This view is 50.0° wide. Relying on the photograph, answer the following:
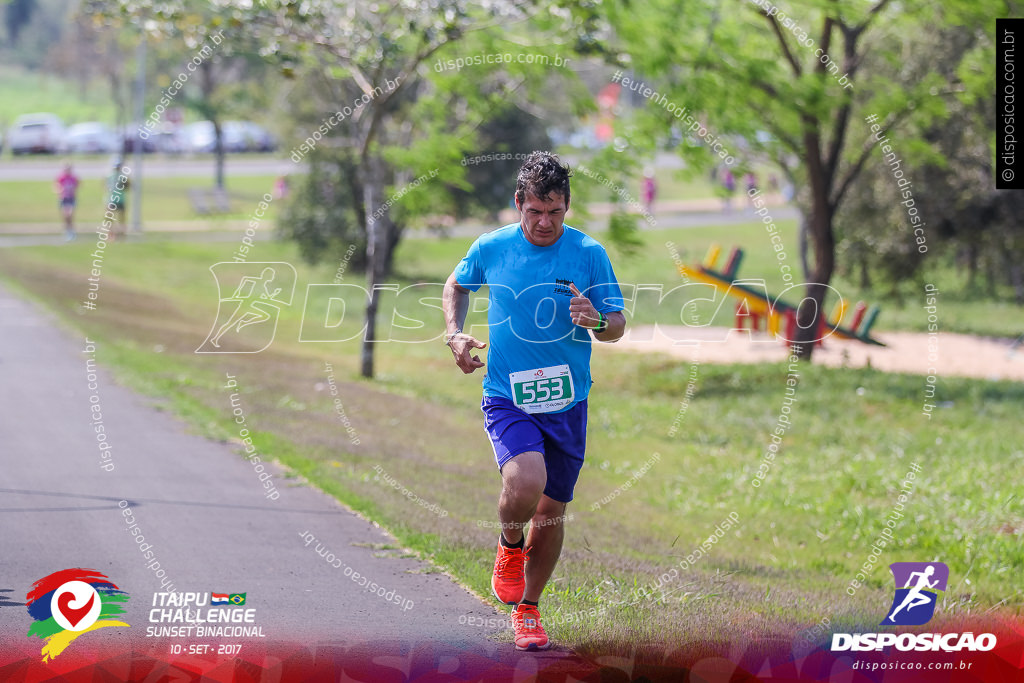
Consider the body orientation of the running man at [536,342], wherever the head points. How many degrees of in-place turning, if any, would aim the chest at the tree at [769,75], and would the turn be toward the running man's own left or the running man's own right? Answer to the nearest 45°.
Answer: approximately 180°

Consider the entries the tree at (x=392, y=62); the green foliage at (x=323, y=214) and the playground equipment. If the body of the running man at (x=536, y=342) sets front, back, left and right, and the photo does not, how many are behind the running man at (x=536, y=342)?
3

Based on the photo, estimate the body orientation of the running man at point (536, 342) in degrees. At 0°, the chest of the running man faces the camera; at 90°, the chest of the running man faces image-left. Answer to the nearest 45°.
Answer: approximately 0°

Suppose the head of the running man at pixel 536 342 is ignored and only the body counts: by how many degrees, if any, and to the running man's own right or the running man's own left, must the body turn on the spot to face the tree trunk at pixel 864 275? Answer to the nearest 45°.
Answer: approximately 180°

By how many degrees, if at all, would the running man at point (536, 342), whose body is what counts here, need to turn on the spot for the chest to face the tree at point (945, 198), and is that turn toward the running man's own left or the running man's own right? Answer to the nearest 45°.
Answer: approximately 135° to the running man's own left

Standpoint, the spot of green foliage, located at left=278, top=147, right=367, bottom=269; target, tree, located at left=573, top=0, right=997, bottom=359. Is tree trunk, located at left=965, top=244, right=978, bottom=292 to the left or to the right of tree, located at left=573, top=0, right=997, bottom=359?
left

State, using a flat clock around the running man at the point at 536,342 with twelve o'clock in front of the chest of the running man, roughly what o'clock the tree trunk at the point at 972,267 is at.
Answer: The tree trunk is roughly at 7 o'clock from the running man.

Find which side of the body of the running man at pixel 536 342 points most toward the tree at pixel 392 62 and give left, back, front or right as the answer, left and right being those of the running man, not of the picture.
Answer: back

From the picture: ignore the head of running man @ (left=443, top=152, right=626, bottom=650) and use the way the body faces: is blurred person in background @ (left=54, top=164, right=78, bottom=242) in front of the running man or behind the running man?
behind

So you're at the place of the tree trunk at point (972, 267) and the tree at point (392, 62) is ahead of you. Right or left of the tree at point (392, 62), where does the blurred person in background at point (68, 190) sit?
right
